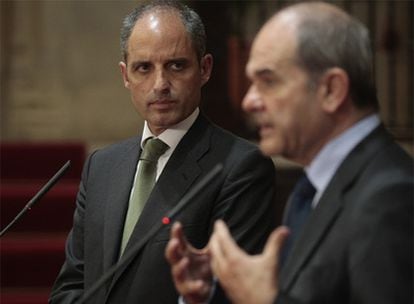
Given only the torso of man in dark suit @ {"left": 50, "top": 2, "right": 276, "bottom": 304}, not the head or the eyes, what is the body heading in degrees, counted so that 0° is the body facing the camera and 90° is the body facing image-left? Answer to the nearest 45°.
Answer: approximately 45°

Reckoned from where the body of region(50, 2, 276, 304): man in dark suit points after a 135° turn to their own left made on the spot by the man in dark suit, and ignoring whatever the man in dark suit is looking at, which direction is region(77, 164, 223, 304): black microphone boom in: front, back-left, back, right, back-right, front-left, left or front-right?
right

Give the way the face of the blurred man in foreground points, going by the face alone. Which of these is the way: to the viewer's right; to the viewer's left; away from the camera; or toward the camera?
to the viewer's left

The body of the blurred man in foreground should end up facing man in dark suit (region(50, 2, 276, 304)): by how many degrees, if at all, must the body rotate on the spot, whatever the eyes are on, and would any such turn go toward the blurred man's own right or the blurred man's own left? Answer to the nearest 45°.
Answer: approximately 45° to the blurred man's own right

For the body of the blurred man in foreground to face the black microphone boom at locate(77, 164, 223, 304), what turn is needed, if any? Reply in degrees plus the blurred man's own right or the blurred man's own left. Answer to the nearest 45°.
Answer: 0° — they already face it

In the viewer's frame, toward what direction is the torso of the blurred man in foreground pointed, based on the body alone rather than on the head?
to the viewer's left

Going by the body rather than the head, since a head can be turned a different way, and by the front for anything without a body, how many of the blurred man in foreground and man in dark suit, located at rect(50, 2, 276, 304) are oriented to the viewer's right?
0
